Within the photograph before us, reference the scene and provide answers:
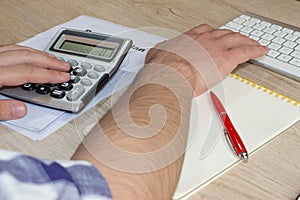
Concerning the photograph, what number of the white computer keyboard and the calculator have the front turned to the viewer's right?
0

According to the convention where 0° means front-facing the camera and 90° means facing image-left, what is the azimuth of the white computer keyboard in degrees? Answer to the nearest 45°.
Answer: approximately 45°
